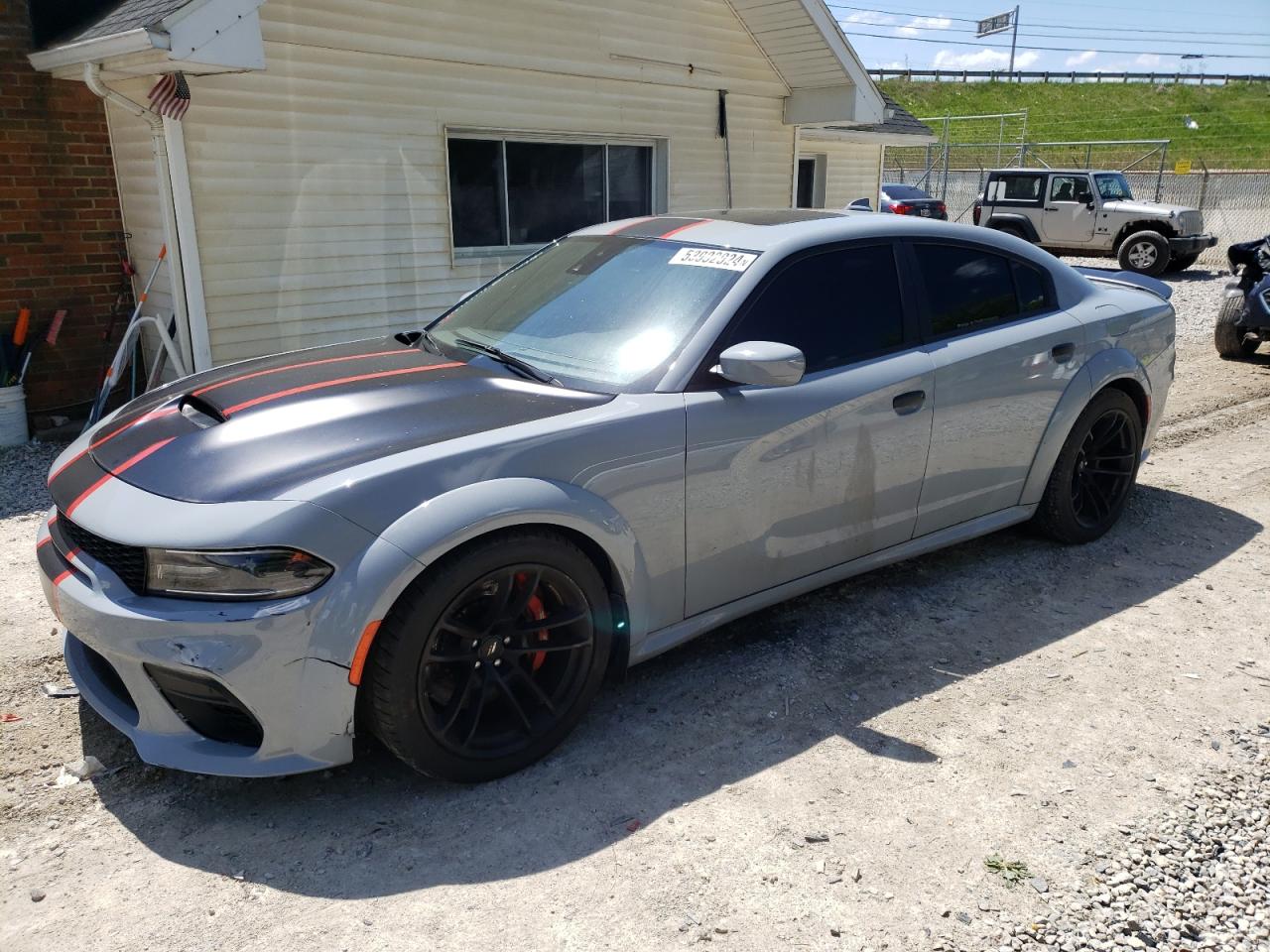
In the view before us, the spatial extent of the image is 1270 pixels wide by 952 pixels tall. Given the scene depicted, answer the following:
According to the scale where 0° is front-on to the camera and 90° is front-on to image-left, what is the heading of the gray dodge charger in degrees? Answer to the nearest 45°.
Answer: approximately 45°

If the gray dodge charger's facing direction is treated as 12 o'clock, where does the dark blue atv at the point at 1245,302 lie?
The dark blue atv is roughly at 6 o'clock from the gray dodge charger.

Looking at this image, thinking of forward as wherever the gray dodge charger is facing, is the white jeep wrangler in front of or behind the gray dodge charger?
behind

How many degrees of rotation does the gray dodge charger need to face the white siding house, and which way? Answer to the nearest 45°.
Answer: approximately 135° to its right

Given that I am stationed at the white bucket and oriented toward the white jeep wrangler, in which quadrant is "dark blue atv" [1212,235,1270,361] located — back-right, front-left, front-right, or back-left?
front-right

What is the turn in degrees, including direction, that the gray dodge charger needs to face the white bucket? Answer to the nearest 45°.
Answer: approximately 90° to its right
